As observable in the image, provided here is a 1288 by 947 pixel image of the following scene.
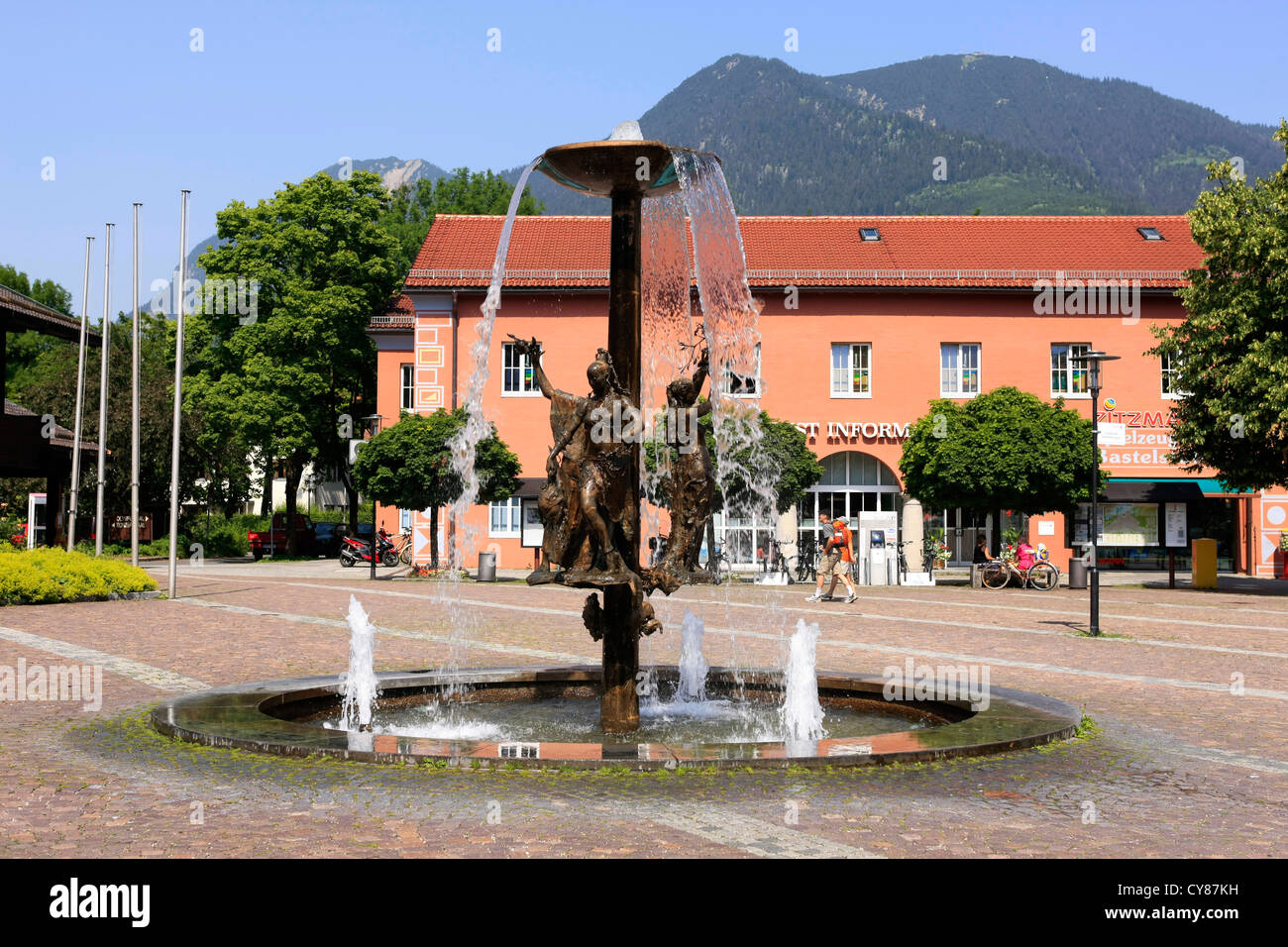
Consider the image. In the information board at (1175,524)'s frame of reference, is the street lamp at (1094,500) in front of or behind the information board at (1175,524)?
in front

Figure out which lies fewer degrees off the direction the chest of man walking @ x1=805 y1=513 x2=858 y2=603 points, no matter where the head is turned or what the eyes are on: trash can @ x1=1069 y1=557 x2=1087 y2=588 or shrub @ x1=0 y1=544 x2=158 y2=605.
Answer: the shrub

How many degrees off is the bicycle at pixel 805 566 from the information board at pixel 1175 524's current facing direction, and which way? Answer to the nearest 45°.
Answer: approximately 45° to its right

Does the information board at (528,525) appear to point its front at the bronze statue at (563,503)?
yes
